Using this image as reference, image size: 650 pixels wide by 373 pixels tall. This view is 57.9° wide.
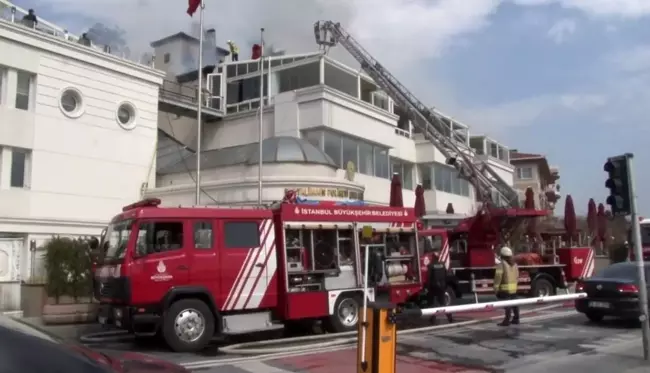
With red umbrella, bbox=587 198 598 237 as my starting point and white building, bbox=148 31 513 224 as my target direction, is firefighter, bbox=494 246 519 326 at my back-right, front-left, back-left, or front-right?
front-left

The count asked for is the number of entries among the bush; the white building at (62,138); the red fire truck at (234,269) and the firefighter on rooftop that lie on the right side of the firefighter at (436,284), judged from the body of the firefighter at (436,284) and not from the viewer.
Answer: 0

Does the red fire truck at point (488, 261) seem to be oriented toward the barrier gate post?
no

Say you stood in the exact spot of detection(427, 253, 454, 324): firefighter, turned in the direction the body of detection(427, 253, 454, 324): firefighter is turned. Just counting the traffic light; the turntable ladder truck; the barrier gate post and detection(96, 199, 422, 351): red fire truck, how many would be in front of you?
1

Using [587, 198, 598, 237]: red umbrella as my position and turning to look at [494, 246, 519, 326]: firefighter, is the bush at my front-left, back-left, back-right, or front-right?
front-right

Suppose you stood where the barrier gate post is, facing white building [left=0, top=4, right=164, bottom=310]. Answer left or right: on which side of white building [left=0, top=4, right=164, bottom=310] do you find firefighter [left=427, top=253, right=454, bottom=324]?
right

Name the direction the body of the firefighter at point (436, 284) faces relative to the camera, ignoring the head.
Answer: away from the camera

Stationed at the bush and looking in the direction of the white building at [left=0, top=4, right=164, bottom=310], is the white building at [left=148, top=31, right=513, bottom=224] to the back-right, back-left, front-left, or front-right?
front-right
